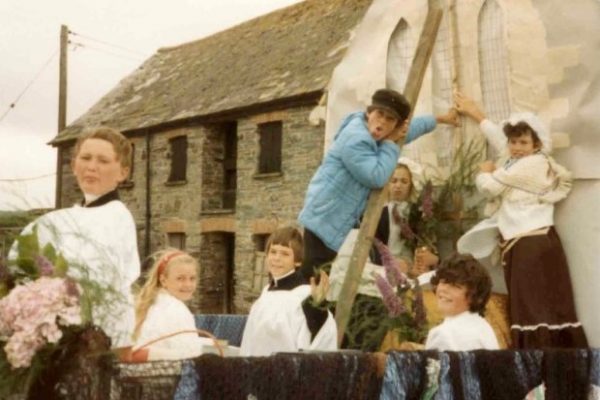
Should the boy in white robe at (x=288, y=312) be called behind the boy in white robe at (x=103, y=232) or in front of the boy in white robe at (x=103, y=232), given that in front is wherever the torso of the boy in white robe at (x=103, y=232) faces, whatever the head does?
behind

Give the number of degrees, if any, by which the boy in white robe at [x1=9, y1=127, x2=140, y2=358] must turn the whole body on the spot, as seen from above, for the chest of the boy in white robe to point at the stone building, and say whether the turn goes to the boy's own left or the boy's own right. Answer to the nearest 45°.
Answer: approximately 135° to the boy's own right

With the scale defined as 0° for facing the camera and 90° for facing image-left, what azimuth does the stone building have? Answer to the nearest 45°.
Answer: approximately 45°

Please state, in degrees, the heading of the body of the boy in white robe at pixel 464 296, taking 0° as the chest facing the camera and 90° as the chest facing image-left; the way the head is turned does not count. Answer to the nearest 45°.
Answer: approximately 45°

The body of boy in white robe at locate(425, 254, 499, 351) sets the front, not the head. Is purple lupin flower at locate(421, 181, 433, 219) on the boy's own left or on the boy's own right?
on the boy's own right

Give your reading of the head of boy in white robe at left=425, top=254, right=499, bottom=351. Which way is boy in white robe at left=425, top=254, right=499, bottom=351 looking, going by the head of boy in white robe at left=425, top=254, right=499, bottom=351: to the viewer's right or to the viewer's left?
to the viewer's left

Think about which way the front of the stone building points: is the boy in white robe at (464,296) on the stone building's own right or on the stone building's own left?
on the stone building's own left

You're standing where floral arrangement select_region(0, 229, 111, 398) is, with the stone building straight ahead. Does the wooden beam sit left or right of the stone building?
right
